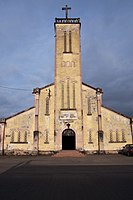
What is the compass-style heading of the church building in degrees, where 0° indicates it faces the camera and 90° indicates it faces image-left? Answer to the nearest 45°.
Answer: approximately 0°
